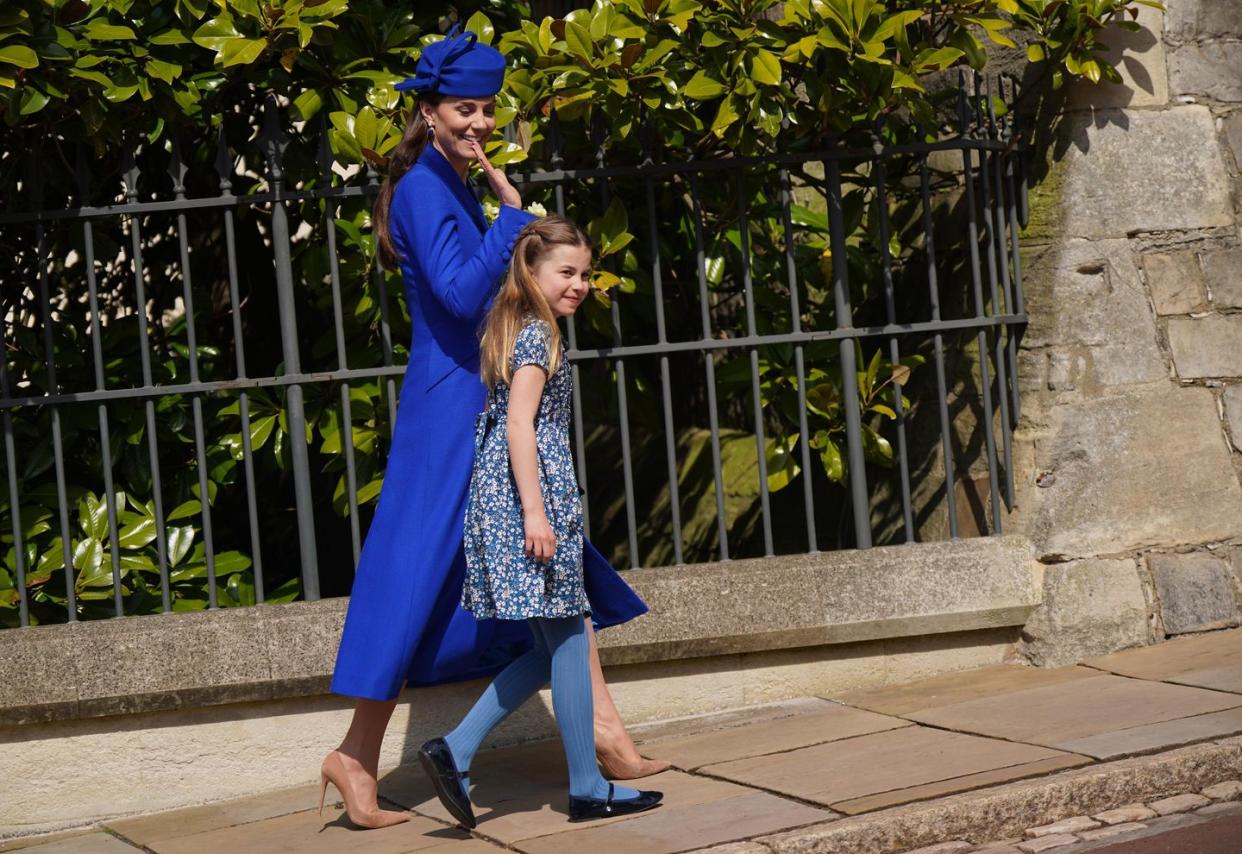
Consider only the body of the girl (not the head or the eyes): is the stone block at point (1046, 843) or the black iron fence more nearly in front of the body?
the stone block

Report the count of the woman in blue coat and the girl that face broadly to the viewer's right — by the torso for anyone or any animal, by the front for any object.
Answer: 2

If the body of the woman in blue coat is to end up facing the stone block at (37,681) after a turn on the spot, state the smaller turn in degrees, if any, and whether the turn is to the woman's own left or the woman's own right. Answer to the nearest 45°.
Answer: approximately 135° to the woman's own left

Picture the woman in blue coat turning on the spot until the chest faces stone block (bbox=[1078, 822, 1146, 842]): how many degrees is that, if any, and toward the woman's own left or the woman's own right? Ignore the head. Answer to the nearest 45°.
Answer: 0° — they already face it

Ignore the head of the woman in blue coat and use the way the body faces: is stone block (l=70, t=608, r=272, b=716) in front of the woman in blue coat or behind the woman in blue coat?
behind

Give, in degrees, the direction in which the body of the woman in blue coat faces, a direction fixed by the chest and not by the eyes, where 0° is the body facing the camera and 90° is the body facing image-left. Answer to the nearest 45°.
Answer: approximately 270°

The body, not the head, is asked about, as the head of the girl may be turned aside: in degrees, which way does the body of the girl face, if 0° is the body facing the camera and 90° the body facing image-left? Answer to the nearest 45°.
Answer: approximately 270°

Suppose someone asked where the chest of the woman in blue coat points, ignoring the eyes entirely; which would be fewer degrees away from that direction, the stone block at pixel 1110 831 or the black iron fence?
the stone block

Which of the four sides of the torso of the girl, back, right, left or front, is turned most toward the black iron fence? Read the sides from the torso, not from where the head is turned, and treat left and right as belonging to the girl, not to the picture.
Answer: left

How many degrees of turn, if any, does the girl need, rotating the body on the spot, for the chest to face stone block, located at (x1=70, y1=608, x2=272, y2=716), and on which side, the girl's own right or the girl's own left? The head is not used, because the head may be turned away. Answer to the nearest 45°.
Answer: approximately 135° to the girl's own left

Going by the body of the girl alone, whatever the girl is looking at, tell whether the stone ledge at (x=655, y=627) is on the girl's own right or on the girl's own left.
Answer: on the girl's own left
